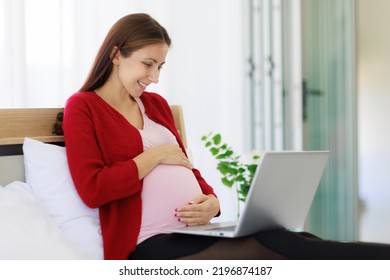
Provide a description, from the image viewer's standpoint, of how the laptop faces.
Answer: facing away from the viewer and to the left of the viewer

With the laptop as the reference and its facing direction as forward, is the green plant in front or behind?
in front

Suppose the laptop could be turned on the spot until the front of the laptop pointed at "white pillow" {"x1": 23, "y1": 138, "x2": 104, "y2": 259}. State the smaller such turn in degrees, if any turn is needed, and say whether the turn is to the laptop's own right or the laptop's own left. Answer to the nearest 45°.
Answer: approximately 45° to the laptop's own left

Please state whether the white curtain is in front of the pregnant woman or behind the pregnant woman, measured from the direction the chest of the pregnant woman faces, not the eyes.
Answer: behind

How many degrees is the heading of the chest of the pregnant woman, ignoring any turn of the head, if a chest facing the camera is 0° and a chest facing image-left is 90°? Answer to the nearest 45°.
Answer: approximately 315°

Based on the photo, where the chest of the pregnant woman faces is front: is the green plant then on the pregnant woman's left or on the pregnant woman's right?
on the pregnant woman's left
